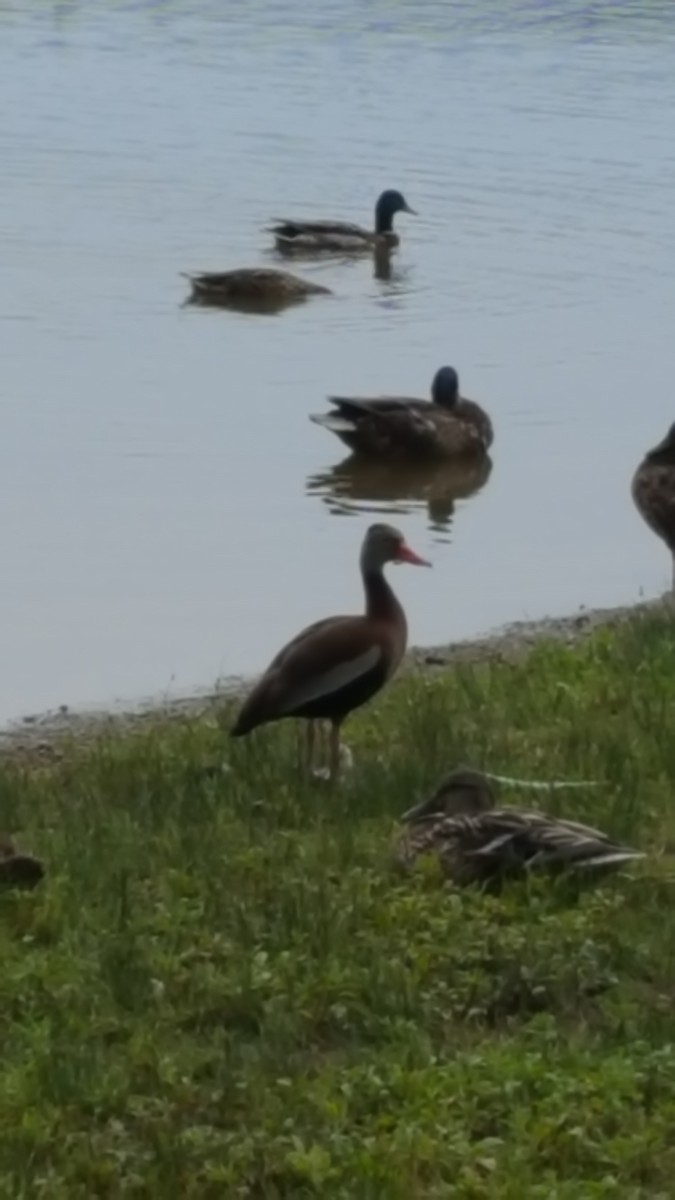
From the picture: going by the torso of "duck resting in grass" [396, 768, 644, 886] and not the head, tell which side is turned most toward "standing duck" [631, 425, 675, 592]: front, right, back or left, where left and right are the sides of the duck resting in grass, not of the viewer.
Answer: right

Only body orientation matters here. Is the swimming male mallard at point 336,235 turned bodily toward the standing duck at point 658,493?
no

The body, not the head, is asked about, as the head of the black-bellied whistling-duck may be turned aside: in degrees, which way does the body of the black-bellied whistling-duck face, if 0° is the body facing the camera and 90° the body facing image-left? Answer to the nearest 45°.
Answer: approximately 270°

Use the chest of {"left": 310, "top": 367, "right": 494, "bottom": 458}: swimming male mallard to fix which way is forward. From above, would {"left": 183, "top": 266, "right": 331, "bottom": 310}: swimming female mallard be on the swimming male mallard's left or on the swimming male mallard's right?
on the swimming male mallard's left

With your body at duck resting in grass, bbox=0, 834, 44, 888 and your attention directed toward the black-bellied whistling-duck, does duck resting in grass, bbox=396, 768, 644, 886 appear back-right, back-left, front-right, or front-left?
front-right

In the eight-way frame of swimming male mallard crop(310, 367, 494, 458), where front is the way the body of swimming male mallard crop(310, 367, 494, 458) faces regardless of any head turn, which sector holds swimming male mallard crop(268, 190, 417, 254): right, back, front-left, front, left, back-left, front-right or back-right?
left

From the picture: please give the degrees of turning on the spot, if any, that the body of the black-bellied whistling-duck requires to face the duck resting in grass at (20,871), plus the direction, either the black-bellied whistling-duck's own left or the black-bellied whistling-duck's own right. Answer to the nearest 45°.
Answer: approximately 135° to the black-bellied whistling-duck's own right

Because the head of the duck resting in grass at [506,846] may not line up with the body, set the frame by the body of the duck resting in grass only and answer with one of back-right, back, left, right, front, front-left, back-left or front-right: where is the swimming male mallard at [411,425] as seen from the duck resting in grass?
right

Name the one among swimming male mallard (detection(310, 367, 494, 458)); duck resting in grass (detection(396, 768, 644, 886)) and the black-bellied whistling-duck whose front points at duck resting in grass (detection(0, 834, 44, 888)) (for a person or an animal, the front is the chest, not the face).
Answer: duck resting in grass (detection(396, 768, 644, 886))

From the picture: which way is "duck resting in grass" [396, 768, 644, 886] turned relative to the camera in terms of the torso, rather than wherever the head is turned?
to the viewer's left

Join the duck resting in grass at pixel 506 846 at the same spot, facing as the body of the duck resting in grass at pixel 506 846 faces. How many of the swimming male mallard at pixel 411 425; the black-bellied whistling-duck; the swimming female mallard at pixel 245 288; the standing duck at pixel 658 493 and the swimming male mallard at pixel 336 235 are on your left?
0

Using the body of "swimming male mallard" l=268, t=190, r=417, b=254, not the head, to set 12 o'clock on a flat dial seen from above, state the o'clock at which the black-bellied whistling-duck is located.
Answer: The black-bellied whistling-duck is roughly at 3 o'clock from the swimming male mallard.

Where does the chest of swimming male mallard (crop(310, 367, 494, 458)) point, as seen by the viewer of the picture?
to the viewer's right

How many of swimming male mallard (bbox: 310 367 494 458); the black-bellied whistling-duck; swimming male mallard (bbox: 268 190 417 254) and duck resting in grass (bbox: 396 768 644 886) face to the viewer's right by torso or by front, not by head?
3

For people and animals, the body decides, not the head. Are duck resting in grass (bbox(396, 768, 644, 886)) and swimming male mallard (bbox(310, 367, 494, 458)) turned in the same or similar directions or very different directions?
very different directions

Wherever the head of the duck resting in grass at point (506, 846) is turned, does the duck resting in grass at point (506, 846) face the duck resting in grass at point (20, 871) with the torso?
yes

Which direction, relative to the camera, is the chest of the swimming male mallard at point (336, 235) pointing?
to the viewer's right
